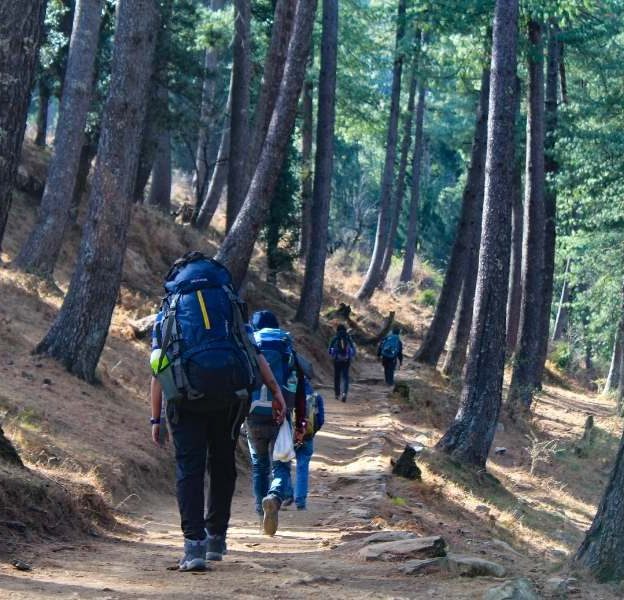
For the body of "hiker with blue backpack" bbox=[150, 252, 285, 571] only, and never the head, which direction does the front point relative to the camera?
away from the camera

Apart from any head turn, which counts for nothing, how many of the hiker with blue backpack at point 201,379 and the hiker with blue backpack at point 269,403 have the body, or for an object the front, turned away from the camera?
2

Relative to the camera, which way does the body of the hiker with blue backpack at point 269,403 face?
away from the camera

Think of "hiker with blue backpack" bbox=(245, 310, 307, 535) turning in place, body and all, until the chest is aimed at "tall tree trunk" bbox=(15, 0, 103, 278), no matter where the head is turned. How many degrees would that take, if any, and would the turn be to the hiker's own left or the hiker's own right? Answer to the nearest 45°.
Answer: approximately 45° to the hiker's own left

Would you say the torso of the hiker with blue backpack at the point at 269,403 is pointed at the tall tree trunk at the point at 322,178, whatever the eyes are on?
yes

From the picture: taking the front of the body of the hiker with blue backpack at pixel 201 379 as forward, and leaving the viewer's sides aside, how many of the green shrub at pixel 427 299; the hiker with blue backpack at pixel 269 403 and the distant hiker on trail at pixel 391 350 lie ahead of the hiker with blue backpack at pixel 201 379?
3
